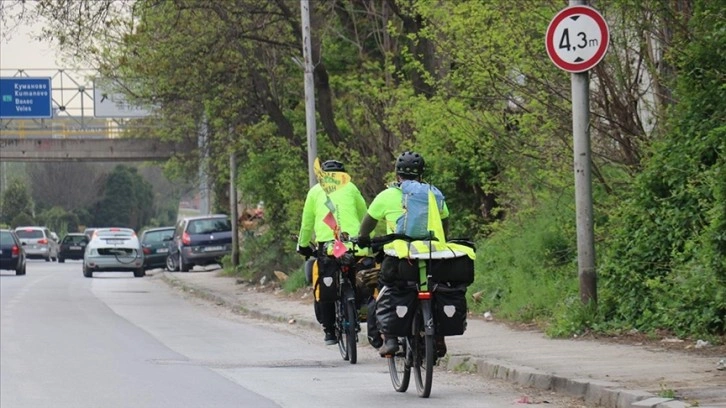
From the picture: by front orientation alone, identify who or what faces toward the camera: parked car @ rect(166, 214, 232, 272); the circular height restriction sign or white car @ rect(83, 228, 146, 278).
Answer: the circular height restriction sign

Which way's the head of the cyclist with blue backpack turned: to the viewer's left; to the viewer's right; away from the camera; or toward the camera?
away from the camera

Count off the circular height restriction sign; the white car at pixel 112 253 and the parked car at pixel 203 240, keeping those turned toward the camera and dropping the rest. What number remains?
1

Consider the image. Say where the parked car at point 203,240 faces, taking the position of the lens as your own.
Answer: facing away from the viewer and to the left of the viewer

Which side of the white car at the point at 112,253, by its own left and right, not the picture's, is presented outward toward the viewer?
back

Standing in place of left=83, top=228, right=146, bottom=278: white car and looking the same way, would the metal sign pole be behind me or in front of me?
behind
